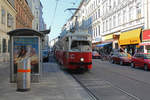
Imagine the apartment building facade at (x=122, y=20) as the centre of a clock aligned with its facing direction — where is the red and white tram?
The red and white tram is roughly at 11 o'clock from the apartment building facade.

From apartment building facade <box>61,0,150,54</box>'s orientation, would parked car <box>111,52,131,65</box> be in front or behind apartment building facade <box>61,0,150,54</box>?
in front

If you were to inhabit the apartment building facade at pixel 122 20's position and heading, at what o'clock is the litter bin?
The litter bin is roughly at 11 o'clock from the apartment building facade.

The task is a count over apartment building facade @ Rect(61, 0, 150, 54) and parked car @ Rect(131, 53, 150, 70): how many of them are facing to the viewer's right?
0

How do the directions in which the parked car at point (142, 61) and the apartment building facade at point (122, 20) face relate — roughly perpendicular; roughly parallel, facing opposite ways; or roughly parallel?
roughly perpendicular

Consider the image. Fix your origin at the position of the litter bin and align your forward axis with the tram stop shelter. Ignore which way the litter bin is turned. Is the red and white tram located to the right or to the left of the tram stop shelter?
right

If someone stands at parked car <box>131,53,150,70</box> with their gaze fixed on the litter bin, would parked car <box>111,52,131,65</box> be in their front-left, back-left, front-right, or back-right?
back-right

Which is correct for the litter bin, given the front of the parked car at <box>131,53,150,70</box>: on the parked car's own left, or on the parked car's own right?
on the parked car's own left

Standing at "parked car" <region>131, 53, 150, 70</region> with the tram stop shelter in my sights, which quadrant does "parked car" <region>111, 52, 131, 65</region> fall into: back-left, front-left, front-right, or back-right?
back-right

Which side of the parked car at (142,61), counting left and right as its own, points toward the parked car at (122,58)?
front

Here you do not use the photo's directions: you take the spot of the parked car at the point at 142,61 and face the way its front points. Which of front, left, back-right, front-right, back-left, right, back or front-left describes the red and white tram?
left

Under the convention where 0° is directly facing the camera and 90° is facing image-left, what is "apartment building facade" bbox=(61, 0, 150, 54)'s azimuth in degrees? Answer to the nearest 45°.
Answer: approximately 45°

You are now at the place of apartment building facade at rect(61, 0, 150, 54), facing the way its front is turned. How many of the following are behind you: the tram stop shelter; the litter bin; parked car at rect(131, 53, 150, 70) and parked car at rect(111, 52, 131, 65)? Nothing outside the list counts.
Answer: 0

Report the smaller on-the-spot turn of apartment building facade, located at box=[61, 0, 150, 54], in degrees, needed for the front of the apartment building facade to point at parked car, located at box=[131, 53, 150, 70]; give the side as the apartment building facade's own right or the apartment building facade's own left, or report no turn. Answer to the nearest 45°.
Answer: approximately 45° to the apartment building facade's own left

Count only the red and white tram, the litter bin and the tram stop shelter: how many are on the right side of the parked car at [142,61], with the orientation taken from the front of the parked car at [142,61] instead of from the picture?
0

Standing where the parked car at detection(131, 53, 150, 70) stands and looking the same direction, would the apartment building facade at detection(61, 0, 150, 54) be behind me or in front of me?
in front
